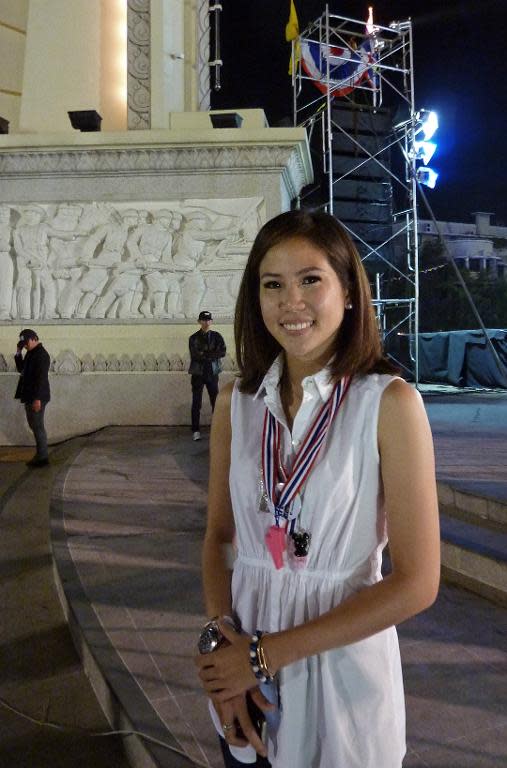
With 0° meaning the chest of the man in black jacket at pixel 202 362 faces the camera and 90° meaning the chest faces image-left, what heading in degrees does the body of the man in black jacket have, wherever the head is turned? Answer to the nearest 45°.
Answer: approximately 0°

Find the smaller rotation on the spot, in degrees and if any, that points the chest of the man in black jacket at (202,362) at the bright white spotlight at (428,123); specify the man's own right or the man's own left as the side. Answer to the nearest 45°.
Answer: approximately 135° to the man's own left

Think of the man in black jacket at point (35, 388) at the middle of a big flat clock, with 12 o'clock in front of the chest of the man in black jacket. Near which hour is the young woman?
The young woman is roughly at 9 o'clock from the man in black jacket.

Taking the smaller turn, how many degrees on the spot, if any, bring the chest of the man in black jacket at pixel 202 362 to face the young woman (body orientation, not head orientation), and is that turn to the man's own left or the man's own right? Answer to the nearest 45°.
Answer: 0° — they already face them

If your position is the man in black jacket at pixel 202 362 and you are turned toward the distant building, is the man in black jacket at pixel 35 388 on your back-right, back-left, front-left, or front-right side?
back-left

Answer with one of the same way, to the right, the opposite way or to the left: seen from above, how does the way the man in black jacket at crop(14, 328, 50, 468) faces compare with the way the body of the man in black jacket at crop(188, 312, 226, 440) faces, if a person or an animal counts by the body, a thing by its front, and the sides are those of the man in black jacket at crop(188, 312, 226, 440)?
to the right

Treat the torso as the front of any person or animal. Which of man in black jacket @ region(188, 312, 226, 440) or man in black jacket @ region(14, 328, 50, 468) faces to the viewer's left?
man in black jacket @ region(14, 328, 50, 468)

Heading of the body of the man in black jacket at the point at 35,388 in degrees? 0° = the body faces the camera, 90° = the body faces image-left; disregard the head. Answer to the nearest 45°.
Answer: approximately 90°

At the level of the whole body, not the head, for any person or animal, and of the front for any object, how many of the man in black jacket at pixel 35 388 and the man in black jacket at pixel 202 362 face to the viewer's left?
1

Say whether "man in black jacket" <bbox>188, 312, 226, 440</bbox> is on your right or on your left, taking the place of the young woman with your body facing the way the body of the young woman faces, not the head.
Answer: on your right

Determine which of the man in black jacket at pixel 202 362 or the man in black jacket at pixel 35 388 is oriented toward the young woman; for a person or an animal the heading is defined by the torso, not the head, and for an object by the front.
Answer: the man in black jacket at pixel 202 362

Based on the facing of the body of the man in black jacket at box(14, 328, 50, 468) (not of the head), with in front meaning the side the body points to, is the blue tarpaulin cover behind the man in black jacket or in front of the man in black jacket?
behind

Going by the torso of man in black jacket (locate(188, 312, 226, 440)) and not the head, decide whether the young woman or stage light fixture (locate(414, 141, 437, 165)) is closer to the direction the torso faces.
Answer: the young woman
